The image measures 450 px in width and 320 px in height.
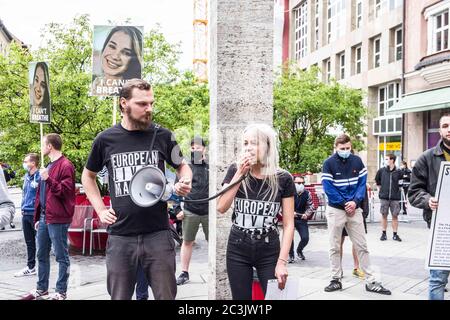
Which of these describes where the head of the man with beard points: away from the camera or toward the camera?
toward the camera

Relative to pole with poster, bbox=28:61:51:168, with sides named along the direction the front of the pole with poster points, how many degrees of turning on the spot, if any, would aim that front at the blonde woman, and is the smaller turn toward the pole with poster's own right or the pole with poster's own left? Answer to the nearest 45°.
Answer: approximately 45° to the pole with poster's own left

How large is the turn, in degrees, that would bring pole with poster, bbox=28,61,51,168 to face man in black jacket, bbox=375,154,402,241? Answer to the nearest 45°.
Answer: approximately 135° to its left

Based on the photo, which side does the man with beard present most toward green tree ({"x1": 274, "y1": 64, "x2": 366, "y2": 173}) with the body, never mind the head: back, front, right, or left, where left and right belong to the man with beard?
back

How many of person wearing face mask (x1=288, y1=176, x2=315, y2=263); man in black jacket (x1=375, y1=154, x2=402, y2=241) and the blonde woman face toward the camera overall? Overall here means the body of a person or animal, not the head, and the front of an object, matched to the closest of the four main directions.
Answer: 3

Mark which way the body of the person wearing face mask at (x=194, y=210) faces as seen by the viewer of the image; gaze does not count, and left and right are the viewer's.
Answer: facing the viewer

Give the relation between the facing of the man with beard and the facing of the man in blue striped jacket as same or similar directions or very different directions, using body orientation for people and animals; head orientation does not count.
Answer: same or similar directions

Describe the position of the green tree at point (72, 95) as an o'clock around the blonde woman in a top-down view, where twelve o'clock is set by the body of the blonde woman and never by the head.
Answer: The green tree is roughly at 5 o'clock from the blonde woman.

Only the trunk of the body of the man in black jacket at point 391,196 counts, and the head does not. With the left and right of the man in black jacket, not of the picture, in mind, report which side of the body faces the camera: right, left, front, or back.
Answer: front

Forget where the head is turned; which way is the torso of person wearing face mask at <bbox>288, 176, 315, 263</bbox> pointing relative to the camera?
toward the camera

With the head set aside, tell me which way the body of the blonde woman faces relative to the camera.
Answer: toward the camera

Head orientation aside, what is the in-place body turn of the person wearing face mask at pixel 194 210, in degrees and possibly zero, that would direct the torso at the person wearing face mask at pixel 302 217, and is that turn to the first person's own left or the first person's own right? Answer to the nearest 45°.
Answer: approximately 135° to the first person's own left

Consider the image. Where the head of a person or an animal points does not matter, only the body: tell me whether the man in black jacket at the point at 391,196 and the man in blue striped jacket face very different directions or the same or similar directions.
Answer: same or similar directions

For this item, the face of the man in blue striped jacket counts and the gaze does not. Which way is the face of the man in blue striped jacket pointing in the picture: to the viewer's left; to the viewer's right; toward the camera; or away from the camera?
toward the camera

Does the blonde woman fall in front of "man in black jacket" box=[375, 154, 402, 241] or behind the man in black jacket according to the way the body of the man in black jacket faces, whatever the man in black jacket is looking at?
in front

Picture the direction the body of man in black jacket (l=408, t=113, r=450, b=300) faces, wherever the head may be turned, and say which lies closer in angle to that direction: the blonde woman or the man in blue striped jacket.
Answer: the blonde woman

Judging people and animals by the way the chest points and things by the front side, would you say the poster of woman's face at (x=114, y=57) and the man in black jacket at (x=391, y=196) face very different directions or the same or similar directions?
same or similar directions

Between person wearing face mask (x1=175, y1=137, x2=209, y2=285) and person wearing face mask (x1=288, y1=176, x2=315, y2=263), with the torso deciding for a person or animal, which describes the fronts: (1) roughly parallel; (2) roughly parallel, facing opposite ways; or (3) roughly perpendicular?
roughly parallel
